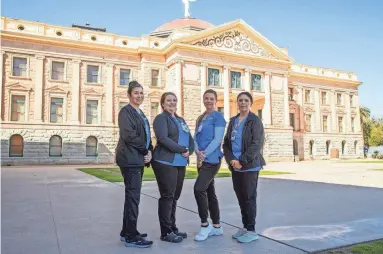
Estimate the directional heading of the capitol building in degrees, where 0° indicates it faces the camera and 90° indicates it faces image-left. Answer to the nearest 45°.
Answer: approximately 315°

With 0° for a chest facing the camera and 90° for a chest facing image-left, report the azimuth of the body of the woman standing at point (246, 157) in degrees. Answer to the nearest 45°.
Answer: approximately 45°

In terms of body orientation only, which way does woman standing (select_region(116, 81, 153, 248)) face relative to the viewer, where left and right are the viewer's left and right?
facing to the right of the viewer

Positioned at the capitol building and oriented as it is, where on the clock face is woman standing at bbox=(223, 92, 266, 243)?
The woman standing is roughly at 1 o'clock from the capitol building.

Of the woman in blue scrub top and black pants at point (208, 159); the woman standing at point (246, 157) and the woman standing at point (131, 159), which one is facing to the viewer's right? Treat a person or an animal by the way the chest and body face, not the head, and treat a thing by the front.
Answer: the woman standing at point (131, 159)
